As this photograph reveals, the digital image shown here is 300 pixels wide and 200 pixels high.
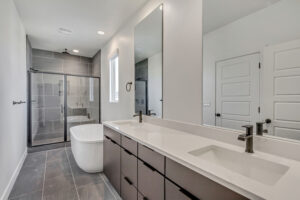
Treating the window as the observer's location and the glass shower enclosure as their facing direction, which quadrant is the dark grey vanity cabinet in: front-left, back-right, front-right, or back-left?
back-left

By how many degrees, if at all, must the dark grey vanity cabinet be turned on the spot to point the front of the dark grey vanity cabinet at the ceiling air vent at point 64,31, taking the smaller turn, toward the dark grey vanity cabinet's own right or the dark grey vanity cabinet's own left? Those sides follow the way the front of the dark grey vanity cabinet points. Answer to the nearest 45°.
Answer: approximately 90° to the dark grey vanity cabinet's own right

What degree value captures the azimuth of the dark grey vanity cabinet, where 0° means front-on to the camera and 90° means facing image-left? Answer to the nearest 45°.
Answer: approximately 45°

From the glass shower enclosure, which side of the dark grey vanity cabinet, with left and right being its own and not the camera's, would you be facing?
right

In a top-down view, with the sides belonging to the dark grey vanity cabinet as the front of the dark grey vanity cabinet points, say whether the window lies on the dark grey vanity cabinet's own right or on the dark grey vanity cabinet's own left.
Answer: on the dark grey vanity cabinet's own right
